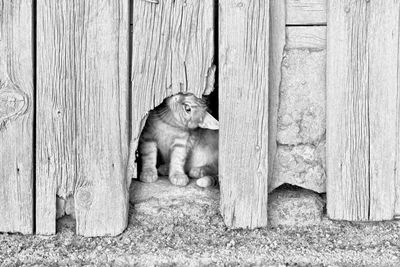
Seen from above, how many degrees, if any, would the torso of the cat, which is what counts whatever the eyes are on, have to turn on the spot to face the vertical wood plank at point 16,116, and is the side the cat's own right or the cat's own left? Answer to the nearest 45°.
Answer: approximately 45° to the cat's own right

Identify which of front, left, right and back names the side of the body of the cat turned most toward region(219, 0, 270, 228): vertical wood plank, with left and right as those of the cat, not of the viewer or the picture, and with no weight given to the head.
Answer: left

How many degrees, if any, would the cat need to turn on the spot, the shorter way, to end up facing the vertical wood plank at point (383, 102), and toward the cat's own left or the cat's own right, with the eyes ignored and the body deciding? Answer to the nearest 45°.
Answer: approximately 135° to the cat's own left

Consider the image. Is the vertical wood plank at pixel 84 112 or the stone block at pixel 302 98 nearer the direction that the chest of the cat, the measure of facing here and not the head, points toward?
the vertical wood plank

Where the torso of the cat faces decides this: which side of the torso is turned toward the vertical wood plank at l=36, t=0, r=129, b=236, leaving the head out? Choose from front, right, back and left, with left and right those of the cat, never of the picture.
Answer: front

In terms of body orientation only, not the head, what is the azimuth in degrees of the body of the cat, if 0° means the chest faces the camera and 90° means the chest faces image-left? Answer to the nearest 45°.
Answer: approximately 45°
